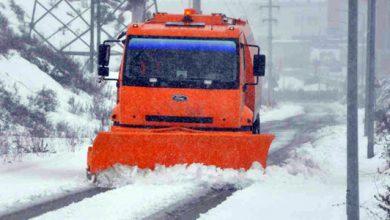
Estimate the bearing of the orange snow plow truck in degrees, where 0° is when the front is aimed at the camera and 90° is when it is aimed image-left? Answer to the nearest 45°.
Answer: approximately 0°

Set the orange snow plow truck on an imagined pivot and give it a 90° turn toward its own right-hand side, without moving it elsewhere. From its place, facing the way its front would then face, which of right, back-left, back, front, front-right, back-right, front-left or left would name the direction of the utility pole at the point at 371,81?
back-right

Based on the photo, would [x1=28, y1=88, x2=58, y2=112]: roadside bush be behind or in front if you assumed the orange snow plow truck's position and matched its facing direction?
behind

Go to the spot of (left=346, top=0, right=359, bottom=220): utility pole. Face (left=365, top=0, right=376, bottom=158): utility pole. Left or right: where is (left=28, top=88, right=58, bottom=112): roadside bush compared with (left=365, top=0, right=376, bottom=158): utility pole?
left

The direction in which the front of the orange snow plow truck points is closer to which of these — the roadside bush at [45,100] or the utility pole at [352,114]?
the utility pole

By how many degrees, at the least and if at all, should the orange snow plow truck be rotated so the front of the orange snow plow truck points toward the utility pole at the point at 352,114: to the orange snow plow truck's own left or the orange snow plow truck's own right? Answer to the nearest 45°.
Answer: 0° — it already faces it
